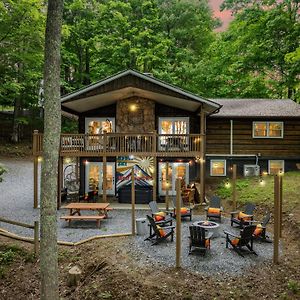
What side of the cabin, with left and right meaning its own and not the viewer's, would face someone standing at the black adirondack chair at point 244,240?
front

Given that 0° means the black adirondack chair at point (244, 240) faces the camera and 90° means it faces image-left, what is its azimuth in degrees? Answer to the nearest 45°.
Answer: approximately 135°

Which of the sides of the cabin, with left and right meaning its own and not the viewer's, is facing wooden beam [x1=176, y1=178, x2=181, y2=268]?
front

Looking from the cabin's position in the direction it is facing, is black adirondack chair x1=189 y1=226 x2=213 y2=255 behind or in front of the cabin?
in front

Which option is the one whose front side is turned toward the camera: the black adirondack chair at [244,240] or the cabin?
the cabin

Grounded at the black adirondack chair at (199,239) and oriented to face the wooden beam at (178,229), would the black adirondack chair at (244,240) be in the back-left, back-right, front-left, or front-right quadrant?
back-left

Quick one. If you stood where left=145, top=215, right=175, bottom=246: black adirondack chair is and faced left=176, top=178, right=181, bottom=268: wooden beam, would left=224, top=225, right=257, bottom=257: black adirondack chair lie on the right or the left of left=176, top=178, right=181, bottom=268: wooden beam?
left

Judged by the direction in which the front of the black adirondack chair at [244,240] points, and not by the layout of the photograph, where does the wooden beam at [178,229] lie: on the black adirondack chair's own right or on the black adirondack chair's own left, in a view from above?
on the black adirondack chair's own left

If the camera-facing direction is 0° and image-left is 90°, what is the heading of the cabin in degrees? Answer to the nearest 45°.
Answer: approximately 0°

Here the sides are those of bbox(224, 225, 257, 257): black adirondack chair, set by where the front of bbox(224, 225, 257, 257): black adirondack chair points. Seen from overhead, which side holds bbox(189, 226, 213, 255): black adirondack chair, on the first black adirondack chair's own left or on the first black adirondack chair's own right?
on the first black adirondack chair's own left

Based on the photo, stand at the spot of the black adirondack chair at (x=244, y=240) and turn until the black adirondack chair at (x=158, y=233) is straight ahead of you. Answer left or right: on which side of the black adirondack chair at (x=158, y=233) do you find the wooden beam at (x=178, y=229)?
left
